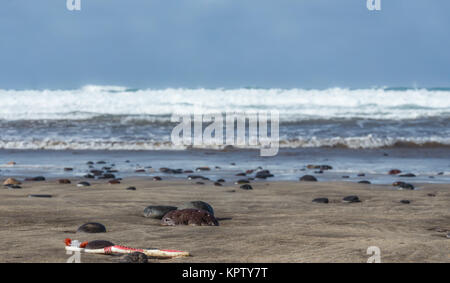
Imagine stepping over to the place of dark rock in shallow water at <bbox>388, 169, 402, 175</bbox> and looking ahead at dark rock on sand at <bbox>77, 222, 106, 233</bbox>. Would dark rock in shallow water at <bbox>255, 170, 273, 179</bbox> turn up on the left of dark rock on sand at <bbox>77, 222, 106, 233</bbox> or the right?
right

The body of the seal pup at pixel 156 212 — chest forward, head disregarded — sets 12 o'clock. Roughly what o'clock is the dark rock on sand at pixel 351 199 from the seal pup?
The dark rock on sand is roughly at 5 o'clock from the seal pup.

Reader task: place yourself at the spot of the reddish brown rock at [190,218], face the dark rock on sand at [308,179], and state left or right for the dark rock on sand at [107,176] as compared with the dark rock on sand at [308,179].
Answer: left
